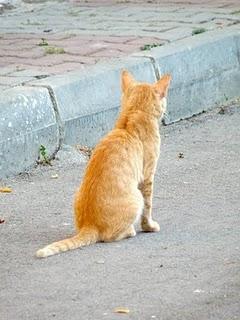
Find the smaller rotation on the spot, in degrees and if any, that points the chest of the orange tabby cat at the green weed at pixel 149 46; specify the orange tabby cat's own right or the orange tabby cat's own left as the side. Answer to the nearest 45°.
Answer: approximately 45° to the orange tabby cat's own left

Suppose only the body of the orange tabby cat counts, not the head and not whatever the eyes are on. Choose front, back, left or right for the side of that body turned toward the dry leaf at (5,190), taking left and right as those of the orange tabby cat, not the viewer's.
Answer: left

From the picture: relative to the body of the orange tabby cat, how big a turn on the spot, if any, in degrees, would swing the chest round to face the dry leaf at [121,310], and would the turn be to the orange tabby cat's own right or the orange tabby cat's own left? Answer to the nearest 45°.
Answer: approximately 135° to the orange tabby cat's own right

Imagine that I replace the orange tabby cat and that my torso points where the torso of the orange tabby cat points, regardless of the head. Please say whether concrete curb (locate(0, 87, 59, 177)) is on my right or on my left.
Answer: on my left

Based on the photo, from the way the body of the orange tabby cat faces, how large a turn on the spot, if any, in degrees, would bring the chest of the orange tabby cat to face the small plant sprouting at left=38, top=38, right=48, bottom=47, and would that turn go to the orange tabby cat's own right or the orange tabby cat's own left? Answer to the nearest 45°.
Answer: approximately 45° to the orange tabby cat's own left

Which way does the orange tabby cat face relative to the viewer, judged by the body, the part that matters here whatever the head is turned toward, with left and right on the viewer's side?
facing away from the viewer and to the right of the viewer

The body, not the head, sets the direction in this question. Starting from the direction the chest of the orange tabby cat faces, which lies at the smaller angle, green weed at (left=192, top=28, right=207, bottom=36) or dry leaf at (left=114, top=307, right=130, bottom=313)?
the green weed
